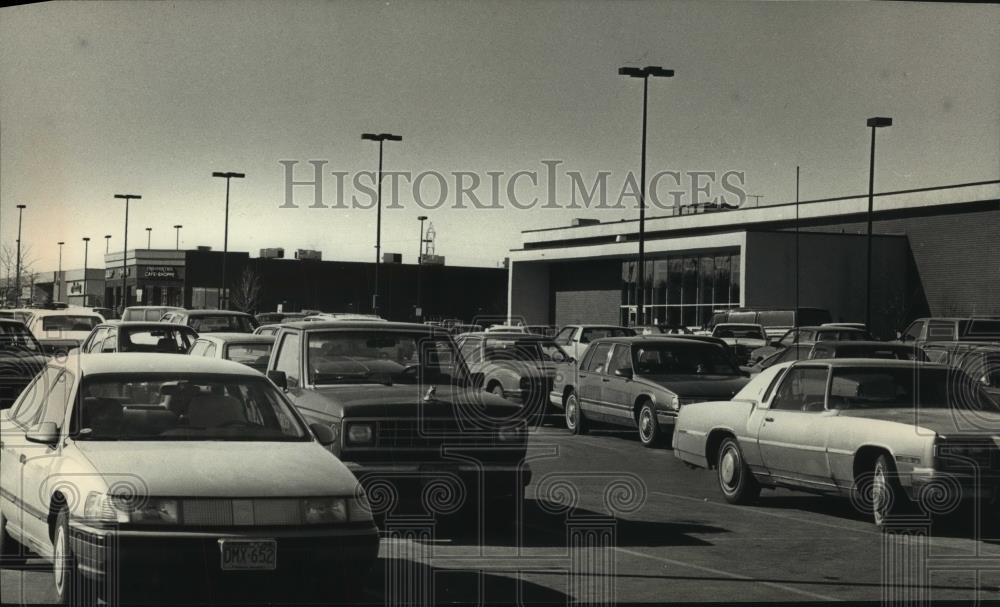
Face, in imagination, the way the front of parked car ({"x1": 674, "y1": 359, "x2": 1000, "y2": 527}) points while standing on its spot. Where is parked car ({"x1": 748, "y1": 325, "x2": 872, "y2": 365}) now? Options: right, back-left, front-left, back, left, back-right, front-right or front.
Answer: back-left

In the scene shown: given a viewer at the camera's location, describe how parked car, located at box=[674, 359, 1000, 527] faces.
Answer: facing the viewer and to the right of the viewer

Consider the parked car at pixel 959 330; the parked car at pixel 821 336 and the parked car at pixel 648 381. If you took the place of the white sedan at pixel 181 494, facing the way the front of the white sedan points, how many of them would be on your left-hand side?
3
